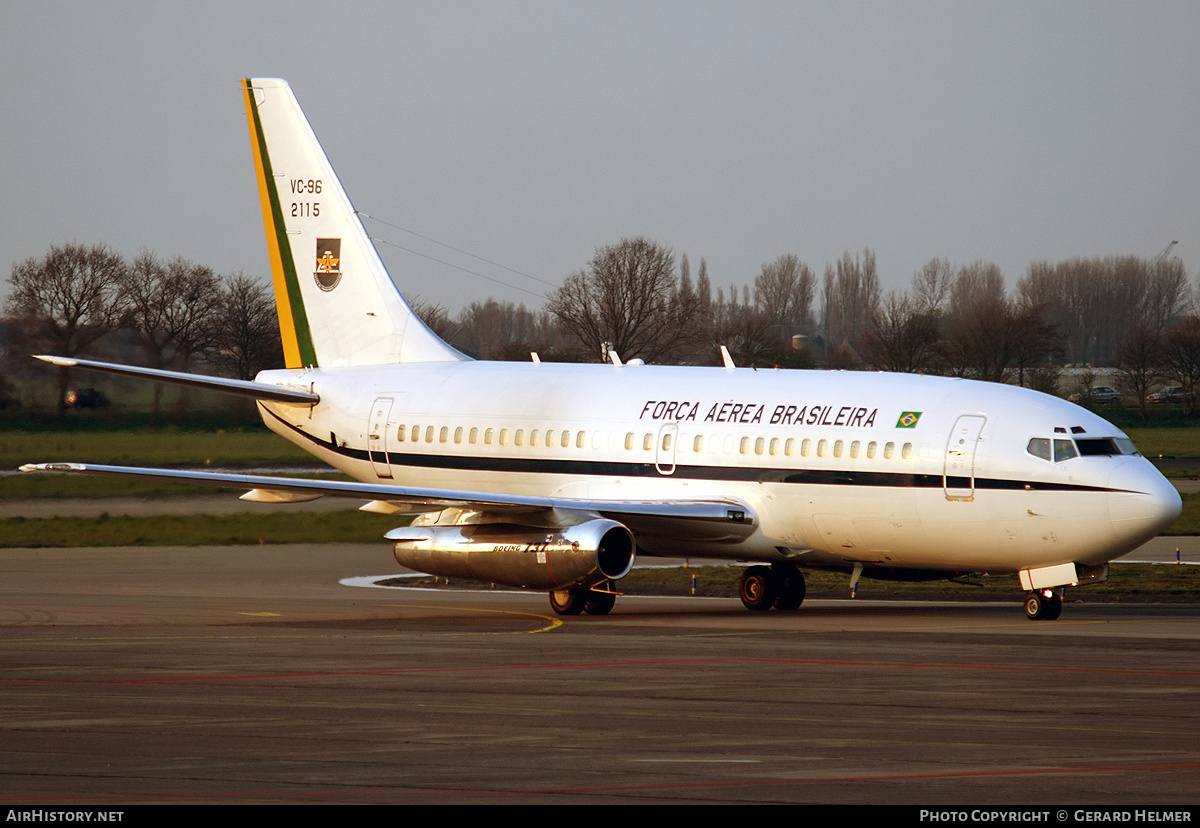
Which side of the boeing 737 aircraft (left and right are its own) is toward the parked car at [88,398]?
back

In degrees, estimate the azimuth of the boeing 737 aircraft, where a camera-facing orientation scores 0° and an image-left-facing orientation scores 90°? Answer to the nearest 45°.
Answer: approximately 315°
